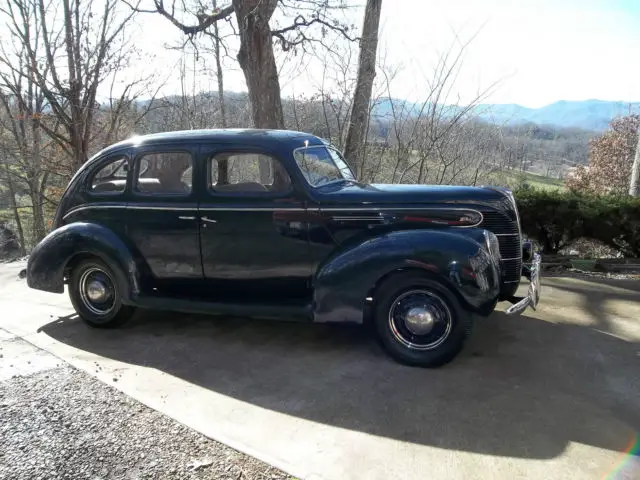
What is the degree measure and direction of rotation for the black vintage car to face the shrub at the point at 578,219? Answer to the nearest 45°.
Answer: approximately 90° to its left

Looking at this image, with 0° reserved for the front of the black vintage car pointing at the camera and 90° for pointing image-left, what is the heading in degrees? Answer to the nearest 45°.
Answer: approximately 315°
